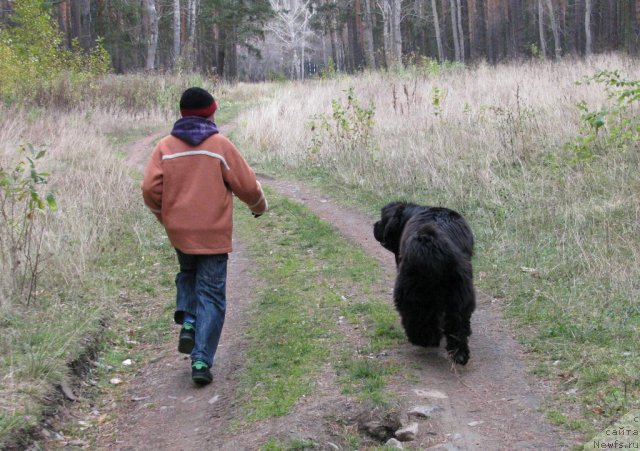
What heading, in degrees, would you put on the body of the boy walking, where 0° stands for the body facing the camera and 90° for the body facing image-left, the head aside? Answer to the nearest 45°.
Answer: approximately 180°

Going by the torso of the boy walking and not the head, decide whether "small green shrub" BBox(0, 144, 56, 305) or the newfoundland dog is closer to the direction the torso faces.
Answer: the small green shrub

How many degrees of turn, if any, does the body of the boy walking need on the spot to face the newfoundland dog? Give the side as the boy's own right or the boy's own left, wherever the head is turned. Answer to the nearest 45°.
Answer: approximately 90° to the boy's own right

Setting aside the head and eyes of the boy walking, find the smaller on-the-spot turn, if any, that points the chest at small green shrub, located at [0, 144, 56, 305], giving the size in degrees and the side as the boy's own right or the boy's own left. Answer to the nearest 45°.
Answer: approximately 45° to the boy's own left

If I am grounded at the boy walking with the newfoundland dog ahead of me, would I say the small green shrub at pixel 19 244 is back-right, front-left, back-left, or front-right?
back-left
